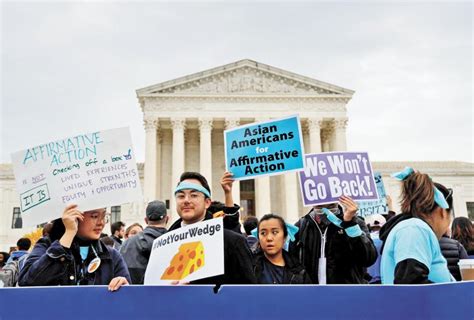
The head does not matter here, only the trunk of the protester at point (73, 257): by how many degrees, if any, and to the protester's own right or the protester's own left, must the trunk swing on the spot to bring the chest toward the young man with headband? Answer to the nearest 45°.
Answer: approximately 45° to the protester's own left

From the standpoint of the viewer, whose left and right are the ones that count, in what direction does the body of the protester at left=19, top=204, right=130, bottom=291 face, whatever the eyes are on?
facing the viewer and to the right of the viewer

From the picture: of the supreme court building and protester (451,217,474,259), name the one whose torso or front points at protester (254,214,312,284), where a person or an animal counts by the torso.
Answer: the supreme court building

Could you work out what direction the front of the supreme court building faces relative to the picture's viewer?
facing the viewer

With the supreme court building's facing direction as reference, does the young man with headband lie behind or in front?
in front

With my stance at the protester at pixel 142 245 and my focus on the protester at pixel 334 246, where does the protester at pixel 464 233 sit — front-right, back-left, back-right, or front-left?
front-left
